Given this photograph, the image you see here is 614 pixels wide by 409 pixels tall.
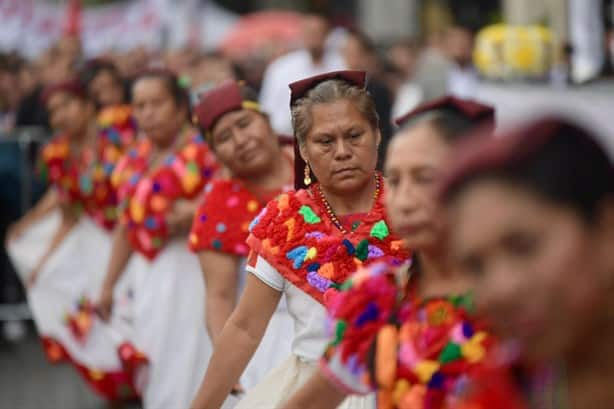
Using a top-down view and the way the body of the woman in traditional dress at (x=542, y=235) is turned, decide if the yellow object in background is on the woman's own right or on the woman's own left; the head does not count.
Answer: on the woman's own right

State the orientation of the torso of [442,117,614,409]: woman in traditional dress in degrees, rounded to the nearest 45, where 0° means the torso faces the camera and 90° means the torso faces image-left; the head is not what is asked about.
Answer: approximately 45°

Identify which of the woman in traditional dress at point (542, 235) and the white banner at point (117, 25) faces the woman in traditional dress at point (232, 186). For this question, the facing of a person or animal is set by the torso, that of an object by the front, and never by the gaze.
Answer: the white banner

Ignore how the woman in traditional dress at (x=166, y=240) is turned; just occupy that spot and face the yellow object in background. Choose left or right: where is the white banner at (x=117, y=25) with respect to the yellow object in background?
left

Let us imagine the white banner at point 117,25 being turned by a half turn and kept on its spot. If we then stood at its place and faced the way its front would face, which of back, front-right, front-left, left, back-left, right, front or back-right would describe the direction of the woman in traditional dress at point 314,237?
back

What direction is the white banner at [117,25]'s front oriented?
toward the camera

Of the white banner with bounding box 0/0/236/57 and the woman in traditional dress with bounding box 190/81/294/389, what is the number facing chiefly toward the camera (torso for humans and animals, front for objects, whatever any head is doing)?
2

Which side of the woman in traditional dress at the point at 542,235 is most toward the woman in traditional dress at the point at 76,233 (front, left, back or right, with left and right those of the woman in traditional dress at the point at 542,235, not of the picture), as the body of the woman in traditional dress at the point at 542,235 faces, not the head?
right

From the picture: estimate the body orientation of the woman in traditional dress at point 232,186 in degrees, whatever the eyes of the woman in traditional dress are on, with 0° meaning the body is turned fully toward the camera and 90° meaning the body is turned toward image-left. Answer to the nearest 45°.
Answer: approximately 0°

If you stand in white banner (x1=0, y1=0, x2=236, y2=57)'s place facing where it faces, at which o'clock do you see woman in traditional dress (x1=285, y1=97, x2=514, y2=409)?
The woman in traditional dress is roughly at 12 o'clock from the white banner.
